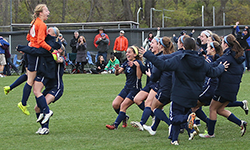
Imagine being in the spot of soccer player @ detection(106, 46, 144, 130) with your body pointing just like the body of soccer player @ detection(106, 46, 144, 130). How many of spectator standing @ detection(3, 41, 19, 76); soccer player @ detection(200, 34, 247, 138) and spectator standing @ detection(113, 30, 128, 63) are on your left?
1

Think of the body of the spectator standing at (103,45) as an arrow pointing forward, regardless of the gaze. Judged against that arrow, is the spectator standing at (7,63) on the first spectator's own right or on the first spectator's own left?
on the first spectator's own right

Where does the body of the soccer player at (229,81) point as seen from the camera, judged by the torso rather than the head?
to the viewer's left

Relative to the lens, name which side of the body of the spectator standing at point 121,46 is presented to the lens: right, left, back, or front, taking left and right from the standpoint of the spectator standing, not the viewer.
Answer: front

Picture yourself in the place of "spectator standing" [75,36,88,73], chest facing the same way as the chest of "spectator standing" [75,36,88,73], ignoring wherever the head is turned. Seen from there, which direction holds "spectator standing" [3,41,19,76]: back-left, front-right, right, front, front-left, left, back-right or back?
right

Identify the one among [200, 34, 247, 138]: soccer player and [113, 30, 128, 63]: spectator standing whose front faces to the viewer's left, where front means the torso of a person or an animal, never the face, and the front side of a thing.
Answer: the soccer player

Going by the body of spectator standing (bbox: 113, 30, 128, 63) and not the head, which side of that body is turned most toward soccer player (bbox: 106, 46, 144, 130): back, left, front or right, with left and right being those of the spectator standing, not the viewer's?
front

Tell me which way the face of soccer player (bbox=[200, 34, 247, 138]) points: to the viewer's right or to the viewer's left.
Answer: to the viewer's left

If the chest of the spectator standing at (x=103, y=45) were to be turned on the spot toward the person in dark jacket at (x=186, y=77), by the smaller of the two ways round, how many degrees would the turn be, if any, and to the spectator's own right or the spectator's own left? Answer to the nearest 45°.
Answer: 0° — they already face them

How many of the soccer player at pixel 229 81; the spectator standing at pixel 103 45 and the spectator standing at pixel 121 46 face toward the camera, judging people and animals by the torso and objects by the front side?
2

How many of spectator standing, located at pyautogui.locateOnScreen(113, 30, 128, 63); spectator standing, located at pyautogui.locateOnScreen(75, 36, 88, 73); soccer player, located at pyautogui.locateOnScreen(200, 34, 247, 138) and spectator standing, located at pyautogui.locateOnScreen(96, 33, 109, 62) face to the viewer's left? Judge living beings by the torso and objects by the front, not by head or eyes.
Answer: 1

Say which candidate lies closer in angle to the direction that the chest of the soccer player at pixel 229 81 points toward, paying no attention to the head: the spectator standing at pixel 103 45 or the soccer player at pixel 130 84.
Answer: the soccer player

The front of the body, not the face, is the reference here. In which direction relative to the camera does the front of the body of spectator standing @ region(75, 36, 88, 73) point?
toward the camera

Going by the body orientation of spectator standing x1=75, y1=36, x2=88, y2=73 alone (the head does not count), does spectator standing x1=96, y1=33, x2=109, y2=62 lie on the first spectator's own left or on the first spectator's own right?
on the first spectator's own left

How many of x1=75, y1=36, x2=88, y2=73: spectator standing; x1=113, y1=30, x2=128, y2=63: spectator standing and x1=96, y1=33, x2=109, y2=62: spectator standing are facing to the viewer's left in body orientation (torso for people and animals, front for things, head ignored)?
0

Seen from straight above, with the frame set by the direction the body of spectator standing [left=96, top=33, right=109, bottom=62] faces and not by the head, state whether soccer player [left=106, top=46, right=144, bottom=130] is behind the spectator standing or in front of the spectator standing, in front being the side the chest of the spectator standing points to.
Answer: in front

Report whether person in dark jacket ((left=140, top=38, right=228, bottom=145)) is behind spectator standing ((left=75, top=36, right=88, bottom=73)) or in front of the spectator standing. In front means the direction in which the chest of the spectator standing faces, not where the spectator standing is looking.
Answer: in front

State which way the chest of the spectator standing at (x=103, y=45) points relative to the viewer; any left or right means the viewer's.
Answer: facing the viewer
